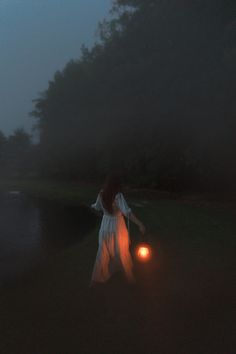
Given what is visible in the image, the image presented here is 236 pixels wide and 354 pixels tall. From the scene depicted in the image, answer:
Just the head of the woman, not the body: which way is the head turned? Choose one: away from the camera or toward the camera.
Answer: away from the camera

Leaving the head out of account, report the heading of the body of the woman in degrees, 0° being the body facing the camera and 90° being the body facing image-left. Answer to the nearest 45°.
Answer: approximately 180°
